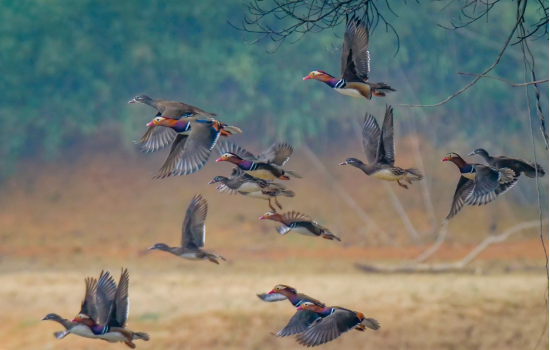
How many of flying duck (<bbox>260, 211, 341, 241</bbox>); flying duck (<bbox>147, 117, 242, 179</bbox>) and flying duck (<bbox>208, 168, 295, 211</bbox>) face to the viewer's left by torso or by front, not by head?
3

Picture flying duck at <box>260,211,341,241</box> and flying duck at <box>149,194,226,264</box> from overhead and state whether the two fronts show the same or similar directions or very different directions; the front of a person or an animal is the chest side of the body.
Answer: same or similar directions

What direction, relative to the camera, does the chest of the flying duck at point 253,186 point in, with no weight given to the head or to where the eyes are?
to the viewer's left

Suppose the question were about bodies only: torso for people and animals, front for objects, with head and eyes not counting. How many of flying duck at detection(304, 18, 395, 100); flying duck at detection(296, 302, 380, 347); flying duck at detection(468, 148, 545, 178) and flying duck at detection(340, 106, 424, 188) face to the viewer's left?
4

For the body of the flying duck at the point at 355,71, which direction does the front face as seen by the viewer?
to the viewer's left

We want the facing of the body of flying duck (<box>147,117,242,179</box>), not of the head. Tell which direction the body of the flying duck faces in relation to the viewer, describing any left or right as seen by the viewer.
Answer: facing to the left of the viewer

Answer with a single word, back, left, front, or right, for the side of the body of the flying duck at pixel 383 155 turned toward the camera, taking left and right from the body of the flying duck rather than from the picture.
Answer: left

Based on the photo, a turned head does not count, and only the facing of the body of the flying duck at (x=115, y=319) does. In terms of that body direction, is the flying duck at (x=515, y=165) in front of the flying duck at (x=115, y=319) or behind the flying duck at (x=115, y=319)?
behind

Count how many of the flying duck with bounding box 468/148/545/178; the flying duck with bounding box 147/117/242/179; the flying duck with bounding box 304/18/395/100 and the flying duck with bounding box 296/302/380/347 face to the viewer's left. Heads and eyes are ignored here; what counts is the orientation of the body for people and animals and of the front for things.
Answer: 4

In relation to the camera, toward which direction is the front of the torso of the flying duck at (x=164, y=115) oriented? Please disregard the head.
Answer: to the viewer's left

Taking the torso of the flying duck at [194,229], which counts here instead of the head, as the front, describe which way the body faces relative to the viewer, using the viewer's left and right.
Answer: facing to the left of the viewer

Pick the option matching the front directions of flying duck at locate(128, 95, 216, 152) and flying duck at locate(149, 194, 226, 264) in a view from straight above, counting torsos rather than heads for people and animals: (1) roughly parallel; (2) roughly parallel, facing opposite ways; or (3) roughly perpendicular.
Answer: roughly parallel

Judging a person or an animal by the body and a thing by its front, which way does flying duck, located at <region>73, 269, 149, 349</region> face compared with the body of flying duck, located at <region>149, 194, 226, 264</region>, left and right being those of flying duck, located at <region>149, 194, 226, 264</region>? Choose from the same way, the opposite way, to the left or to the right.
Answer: the same way

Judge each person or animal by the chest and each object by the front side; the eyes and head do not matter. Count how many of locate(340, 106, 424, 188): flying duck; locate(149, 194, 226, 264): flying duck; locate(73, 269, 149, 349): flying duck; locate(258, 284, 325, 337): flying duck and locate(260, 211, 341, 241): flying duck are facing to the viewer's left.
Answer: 5

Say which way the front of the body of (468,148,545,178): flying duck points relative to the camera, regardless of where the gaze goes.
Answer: to the viewer's left
